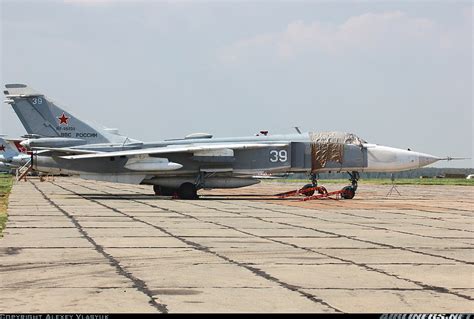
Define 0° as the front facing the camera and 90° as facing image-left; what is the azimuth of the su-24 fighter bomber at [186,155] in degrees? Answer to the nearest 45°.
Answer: approximately 270°
